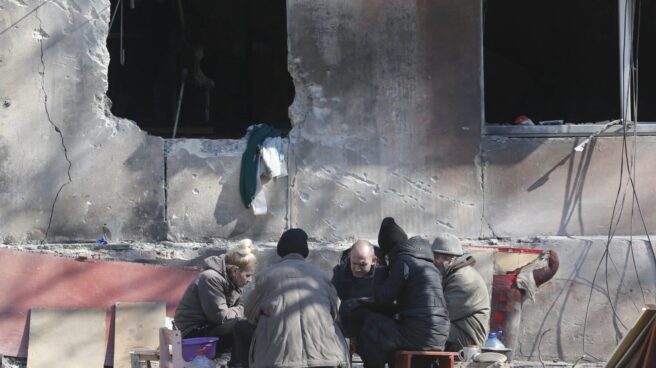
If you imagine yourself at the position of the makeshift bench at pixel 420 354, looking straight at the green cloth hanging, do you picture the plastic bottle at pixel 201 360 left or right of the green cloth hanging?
left

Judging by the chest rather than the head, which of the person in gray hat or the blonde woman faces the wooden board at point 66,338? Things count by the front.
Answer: the person in gray hat

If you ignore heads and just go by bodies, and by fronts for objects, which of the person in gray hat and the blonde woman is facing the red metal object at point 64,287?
the person in gray hat

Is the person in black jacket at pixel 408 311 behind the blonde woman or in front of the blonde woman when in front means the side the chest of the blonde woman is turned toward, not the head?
in front

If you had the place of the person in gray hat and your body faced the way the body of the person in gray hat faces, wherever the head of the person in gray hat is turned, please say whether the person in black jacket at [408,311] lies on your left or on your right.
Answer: on your left

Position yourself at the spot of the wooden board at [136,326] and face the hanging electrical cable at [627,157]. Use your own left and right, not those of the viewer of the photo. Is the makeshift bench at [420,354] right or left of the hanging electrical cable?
right

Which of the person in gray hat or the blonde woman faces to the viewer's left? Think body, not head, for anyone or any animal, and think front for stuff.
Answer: the person in gray hat

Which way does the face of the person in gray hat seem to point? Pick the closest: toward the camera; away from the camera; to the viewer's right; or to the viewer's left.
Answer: to the viewer's left

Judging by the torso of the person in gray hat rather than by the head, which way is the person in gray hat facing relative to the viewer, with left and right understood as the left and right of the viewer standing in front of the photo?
facing to the left of the viewer

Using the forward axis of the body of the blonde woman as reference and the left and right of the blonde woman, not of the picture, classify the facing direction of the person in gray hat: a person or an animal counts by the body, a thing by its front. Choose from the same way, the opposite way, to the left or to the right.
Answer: the opposite way

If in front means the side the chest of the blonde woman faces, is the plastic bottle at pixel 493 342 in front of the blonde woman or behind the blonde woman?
in front

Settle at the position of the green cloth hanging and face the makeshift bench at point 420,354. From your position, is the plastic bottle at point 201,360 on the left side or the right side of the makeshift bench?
right

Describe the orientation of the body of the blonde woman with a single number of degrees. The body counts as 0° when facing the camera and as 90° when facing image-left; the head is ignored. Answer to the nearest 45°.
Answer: approximately 270°

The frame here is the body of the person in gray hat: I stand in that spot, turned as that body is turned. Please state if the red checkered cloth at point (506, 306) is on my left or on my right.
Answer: on my right

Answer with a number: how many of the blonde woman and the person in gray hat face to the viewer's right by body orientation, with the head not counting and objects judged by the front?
1
